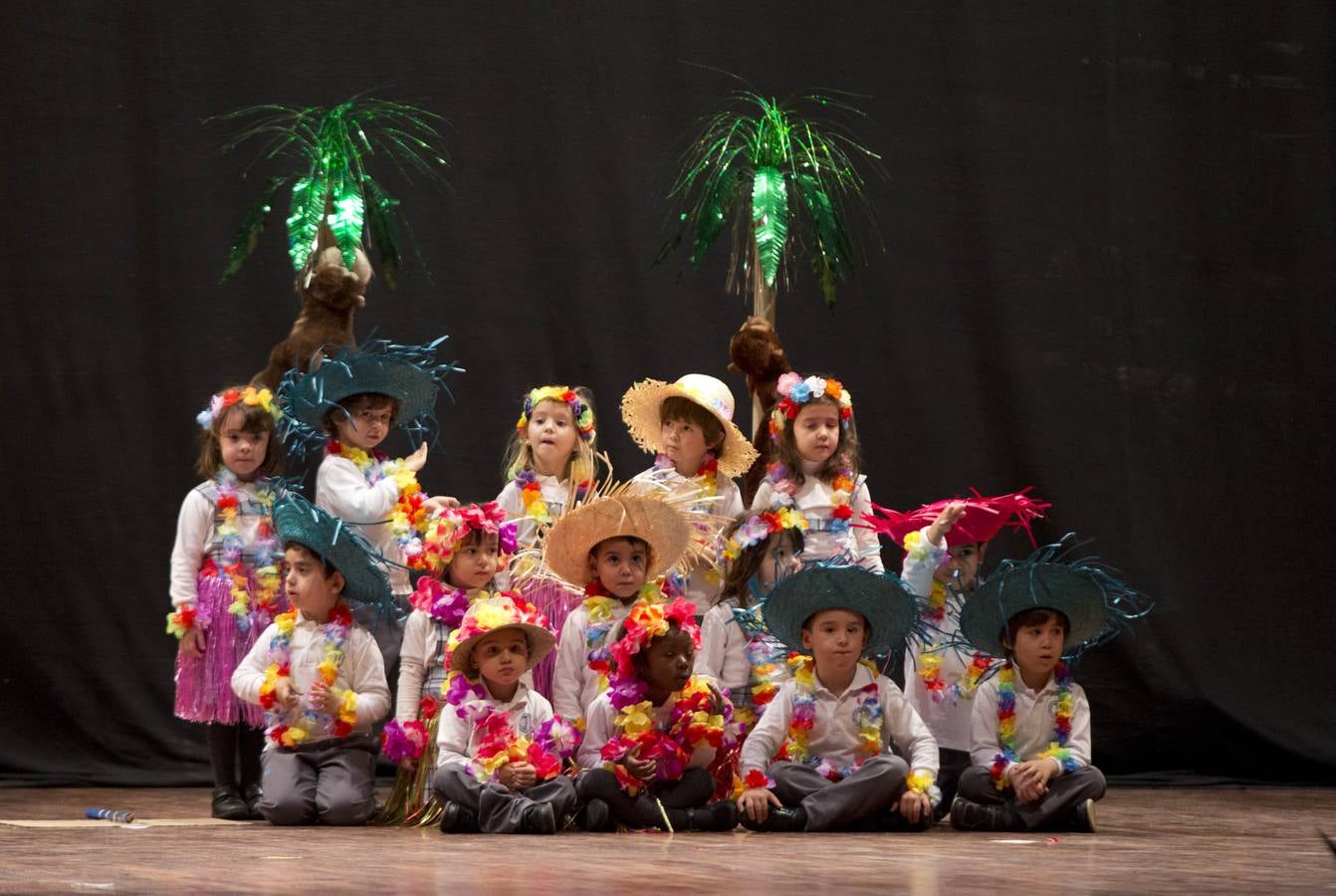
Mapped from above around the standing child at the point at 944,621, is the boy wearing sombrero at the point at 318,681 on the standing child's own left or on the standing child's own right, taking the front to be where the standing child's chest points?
on the standing child's own right

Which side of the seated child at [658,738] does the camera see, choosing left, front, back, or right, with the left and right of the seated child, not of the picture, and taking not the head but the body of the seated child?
front

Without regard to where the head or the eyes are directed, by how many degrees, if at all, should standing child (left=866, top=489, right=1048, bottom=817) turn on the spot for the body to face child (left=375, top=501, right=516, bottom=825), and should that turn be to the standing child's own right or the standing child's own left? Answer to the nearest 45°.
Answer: approximately 90° to the standing child's own right

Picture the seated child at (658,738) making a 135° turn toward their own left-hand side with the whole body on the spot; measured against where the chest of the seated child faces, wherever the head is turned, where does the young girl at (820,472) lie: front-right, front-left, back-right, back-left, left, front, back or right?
front

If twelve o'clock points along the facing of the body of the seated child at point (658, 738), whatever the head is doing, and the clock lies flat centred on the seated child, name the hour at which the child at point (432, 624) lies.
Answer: The child is roughly at 4 o'clock from the seated child.

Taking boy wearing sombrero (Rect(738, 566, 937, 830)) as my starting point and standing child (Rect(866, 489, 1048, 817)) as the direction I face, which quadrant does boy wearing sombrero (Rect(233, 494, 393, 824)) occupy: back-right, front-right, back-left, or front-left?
back-left

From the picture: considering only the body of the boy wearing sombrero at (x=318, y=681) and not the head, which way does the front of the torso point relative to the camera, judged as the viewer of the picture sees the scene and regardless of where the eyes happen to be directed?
toward the camera

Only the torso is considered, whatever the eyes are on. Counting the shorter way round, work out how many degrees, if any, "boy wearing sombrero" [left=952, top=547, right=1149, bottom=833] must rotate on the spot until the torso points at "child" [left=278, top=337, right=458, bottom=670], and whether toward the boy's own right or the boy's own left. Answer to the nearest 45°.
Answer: approximately 90° to the boy's own right

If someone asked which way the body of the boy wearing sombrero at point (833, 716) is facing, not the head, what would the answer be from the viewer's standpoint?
toward the camera

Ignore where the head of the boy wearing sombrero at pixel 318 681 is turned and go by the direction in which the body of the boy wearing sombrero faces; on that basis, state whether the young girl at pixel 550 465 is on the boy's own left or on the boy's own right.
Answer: on the boy's own left

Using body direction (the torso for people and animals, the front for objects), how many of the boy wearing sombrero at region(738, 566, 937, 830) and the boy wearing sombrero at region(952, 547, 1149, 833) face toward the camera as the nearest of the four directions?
2

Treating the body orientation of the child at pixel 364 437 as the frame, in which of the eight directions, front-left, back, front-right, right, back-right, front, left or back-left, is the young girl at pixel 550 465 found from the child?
front-left
